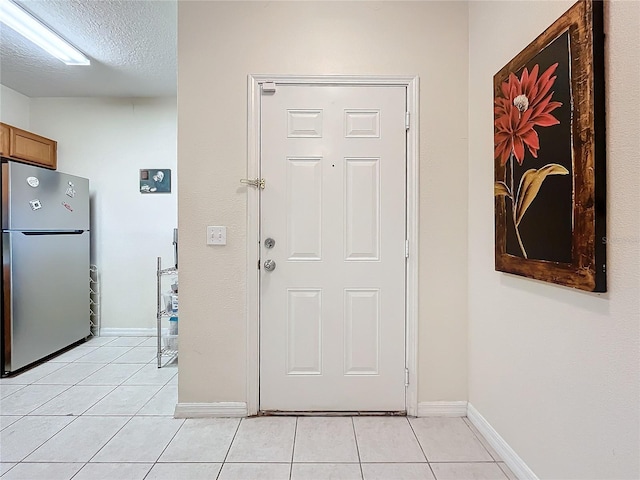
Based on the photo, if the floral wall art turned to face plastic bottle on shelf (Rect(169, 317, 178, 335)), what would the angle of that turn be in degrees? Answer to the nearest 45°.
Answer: approximately 45° to its right

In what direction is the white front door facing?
toward the camera

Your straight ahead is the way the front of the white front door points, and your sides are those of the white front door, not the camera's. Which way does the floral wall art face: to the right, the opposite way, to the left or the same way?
to the right

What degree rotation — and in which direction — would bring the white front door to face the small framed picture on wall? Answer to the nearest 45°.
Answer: approximately 135° to its right

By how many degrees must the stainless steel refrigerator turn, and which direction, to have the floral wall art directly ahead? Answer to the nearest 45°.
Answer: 0° — it already faces it

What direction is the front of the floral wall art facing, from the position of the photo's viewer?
facing the viewer and to the left of the viewer

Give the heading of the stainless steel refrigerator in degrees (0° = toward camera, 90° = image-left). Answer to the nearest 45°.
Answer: approximately 315°

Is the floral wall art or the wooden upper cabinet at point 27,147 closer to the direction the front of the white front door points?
the floral wall art

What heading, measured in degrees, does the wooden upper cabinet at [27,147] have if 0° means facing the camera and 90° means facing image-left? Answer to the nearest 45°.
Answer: approximately 315°

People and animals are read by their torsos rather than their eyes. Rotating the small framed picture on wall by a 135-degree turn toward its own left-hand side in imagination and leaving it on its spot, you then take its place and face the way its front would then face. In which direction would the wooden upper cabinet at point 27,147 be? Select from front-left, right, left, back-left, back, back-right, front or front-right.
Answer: back-left

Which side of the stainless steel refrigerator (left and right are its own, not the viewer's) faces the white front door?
front

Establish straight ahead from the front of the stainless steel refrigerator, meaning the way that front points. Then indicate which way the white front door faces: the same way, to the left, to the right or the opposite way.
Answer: to the right

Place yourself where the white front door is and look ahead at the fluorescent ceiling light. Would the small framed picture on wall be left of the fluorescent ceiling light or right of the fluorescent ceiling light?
right
